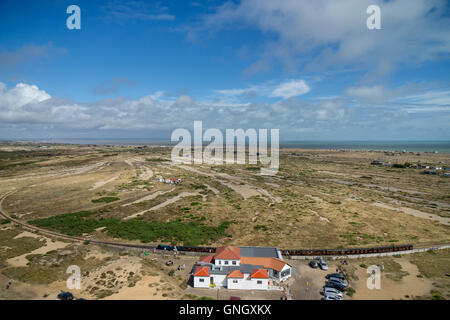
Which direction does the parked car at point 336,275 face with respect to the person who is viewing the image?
facing to the left of the viewer

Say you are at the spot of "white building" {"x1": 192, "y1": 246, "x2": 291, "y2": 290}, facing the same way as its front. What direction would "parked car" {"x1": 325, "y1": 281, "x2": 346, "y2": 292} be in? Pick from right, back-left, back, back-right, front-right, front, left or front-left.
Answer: left

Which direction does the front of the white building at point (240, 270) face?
toward the camera
